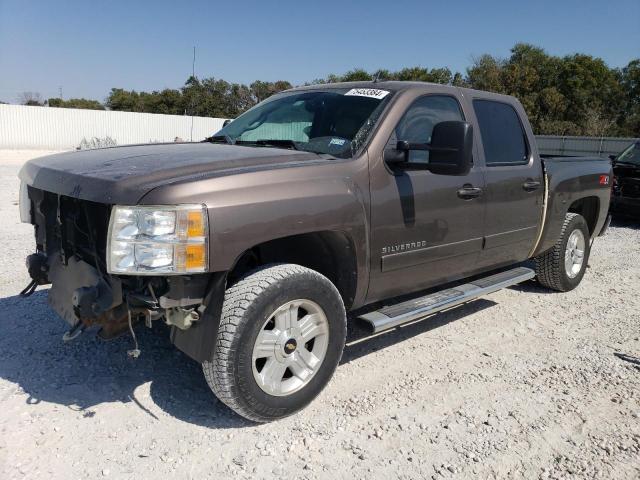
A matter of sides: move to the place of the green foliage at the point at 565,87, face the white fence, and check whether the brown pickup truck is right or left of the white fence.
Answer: left

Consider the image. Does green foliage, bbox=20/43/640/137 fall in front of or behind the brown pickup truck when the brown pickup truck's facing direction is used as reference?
behind

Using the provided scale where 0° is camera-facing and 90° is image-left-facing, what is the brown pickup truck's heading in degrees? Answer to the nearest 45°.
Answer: approximately 45°

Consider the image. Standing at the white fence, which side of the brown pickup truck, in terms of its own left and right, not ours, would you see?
right

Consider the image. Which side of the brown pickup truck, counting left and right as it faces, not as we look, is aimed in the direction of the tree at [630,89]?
back
